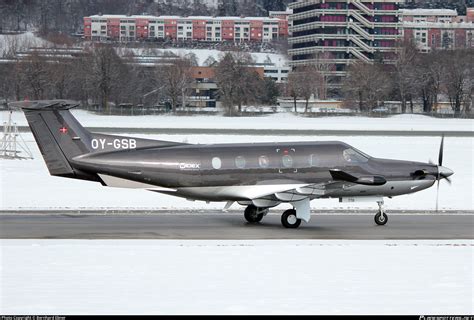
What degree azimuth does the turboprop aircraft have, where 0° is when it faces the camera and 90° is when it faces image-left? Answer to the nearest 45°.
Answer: approximately 270°
